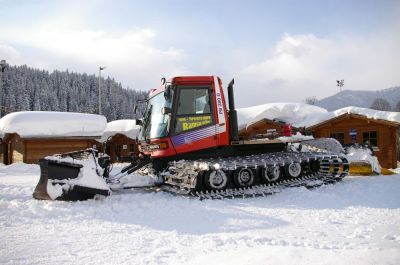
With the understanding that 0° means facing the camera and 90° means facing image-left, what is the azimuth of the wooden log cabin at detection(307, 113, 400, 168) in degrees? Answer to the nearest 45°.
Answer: approximately 0°

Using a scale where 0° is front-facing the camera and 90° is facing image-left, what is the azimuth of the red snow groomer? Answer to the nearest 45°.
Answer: approximately 45°

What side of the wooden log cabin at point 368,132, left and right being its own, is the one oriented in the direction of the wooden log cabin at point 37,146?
right

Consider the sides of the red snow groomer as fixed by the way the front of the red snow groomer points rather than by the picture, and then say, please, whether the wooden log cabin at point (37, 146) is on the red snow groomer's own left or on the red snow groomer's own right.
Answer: on the red snow groomer's own right

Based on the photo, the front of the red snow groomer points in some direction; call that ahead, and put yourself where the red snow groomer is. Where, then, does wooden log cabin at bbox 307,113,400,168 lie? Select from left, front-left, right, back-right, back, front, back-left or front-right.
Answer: back

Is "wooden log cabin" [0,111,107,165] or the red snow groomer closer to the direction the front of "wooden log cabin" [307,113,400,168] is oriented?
the red snow groomer

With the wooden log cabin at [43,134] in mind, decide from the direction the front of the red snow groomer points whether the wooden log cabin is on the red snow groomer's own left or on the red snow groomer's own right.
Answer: on the red snow groomer's own right

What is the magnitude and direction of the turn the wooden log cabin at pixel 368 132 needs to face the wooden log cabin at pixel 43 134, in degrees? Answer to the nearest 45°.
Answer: approximately 90° to its right
